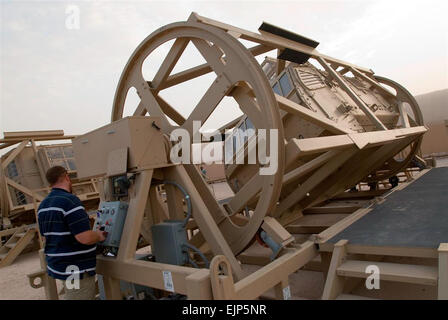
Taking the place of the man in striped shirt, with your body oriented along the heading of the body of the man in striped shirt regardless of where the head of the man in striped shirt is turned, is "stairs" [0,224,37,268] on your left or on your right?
on your left

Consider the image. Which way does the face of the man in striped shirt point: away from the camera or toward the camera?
away from the camera

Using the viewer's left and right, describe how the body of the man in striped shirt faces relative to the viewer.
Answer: facing away from the viewer and to the right of the viewer
